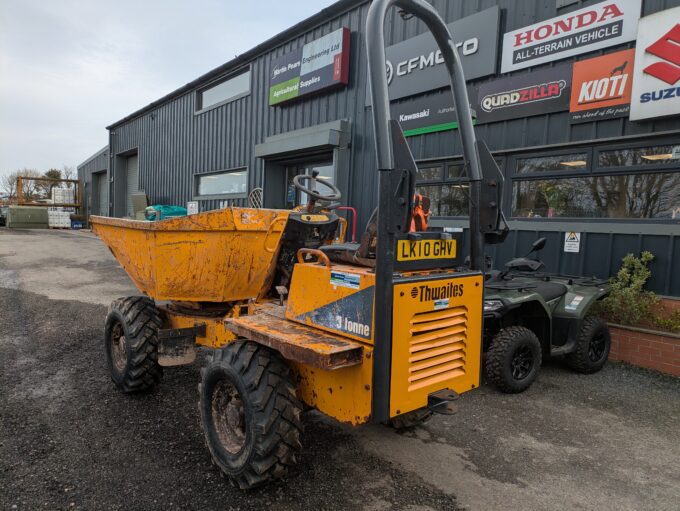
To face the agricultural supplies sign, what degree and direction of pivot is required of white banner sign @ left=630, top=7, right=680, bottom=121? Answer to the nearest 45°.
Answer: approximately 45° to its right

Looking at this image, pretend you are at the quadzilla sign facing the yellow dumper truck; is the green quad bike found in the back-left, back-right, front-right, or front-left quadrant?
front-left

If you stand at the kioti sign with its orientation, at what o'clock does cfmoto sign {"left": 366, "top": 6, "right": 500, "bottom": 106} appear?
The cfmoto sign is roughly at 2 o'clock from the kioti sign.

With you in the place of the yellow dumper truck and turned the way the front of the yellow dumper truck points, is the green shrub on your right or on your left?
on your right

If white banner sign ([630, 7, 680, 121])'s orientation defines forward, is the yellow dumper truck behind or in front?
in front

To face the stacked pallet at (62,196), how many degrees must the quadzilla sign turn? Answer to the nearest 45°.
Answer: approximately 90° to its right

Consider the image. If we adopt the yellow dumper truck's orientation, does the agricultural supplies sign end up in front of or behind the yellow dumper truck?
in front

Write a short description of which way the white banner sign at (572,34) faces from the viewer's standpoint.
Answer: facing the viewer and to the left of the viewer

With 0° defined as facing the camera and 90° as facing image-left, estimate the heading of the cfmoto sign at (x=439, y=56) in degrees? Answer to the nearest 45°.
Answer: approximately 45°

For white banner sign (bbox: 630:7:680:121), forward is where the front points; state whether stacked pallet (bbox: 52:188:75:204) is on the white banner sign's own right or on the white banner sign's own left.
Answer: on the white banner sign's own right

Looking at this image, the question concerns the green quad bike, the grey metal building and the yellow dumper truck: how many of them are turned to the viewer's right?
0
